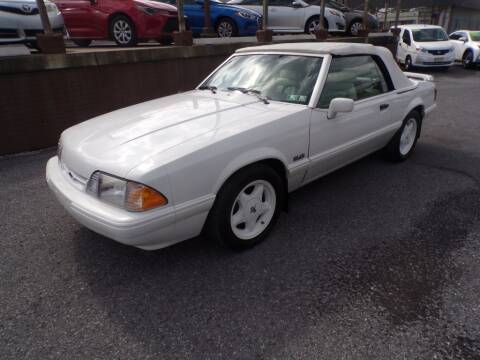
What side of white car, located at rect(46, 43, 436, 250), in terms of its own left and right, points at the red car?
right

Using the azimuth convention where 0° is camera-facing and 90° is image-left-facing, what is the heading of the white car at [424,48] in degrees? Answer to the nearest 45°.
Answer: approximately 315°

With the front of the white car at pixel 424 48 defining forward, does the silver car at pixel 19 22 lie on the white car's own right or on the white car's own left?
on the white car's own right

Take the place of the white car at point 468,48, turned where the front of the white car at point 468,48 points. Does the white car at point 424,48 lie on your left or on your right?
on your right

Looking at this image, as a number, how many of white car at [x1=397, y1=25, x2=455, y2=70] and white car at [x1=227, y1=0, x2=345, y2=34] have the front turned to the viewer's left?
0

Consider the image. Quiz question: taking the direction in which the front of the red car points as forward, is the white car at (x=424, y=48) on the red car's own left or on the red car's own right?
on the red car's own left

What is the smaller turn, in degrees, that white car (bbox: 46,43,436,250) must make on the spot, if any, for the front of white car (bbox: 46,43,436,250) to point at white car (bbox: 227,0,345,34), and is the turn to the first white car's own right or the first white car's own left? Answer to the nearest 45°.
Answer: approximately 135° to the first white car's own right

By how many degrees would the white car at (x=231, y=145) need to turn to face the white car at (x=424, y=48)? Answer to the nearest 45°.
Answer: approximately 180°
